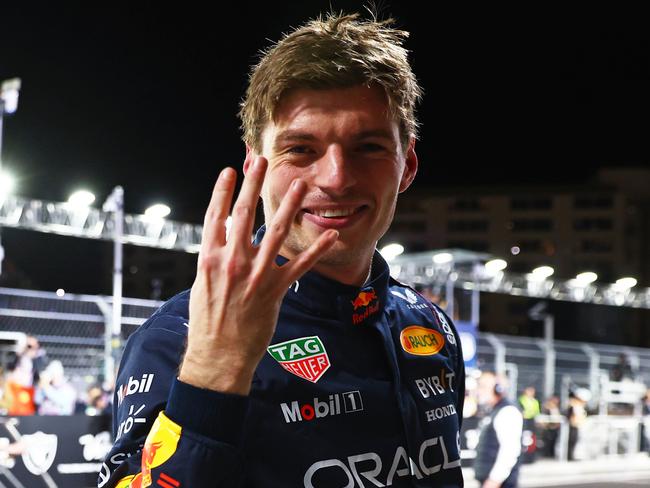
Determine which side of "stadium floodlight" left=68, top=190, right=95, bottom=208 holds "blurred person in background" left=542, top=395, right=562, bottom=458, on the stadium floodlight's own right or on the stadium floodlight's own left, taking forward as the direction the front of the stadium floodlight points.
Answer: on the stadium floodlight's own left

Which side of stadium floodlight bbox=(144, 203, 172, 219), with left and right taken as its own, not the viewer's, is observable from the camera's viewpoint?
front

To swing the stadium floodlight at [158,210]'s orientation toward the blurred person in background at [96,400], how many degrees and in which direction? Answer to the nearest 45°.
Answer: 0° — it already faces them

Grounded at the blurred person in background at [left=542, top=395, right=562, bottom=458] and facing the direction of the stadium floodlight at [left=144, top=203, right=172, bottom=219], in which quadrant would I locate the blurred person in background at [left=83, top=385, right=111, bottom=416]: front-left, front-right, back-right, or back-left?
front-left

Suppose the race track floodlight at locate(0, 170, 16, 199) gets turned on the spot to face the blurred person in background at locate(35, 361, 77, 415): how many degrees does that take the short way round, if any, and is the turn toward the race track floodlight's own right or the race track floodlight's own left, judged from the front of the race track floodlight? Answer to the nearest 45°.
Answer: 0° — it already faces them

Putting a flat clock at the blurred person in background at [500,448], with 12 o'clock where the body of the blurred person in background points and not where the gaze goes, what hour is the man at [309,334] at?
The man is roughly at 9 o'clock from the blurred person in background.

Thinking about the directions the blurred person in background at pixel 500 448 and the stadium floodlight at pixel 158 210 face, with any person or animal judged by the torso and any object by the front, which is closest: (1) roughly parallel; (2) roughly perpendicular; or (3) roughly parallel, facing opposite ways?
roughly perpendicular

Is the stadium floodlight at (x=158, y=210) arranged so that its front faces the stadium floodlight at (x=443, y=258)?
no

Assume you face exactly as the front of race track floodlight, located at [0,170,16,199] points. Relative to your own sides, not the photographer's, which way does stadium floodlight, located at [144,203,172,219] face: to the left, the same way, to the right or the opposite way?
the same way

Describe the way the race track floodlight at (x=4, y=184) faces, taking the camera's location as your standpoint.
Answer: facing the viewer

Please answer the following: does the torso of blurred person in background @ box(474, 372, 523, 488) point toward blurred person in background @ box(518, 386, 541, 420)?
no

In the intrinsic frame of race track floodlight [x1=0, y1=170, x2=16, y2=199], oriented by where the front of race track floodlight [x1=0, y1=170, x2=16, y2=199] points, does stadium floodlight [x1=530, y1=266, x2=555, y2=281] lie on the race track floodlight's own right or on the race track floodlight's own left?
on the race track floodlight's own left

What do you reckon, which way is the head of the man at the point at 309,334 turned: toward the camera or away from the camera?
toward the camera
